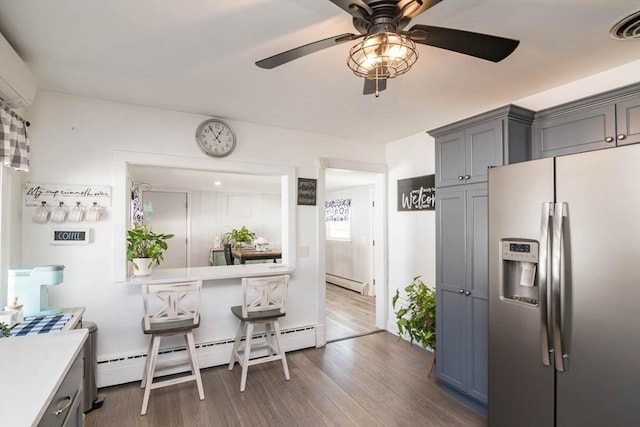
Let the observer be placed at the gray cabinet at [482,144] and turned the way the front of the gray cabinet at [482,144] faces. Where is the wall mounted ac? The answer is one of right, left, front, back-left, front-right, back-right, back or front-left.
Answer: front

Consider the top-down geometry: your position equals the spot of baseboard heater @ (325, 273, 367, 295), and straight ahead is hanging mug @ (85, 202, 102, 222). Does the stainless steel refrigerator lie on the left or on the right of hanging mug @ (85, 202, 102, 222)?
left

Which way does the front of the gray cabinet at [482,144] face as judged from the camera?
facing the viewer and to the left of the viewer

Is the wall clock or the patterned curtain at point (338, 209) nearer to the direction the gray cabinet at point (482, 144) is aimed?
the wall clock

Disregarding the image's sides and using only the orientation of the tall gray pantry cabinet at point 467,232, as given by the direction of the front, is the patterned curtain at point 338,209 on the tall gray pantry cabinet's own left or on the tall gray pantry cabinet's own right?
on the tall gray pantry cabinet's own right

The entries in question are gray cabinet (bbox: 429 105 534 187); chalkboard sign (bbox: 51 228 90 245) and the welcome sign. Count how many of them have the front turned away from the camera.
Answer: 0

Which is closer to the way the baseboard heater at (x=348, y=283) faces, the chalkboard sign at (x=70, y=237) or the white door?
the chalkboard sign

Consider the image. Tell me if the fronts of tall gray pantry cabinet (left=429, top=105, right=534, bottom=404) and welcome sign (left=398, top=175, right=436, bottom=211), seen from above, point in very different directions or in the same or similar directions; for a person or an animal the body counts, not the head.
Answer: same or similar directions

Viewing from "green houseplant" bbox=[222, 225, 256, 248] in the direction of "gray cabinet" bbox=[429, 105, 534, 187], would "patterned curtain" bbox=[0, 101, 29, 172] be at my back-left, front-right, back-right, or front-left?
front-right

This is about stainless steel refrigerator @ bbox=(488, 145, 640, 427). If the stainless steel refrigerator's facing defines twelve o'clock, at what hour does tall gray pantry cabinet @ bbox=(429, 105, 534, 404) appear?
The tall gray pantry cabinet is roughly at 3 o'clock from the stainless steel refrigerator.

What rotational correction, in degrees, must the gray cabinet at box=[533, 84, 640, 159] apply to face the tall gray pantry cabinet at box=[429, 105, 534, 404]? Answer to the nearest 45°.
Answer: approximately 45° to its right

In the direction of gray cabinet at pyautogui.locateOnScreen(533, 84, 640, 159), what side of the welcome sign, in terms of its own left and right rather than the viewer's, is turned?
left

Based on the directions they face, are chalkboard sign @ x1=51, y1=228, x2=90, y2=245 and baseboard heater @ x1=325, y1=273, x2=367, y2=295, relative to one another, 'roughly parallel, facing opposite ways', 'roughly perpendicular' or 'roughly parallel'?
roughly perpendicular

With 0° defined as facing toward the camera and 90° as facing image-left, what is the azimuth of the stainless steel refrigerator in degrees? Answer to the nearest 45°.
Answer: approximately 45°

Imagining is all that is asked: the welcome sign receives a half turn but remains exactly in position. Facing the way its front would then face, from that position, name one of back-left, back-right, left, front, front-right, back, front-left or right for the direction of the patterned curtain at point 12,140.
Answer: back

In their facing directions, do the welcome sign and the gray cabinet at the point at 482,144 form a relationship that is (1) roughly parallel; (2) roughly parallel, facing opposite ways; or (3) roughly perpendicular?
roughly parallel

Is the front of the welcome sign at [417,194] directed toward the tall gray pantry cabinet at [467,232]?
no
